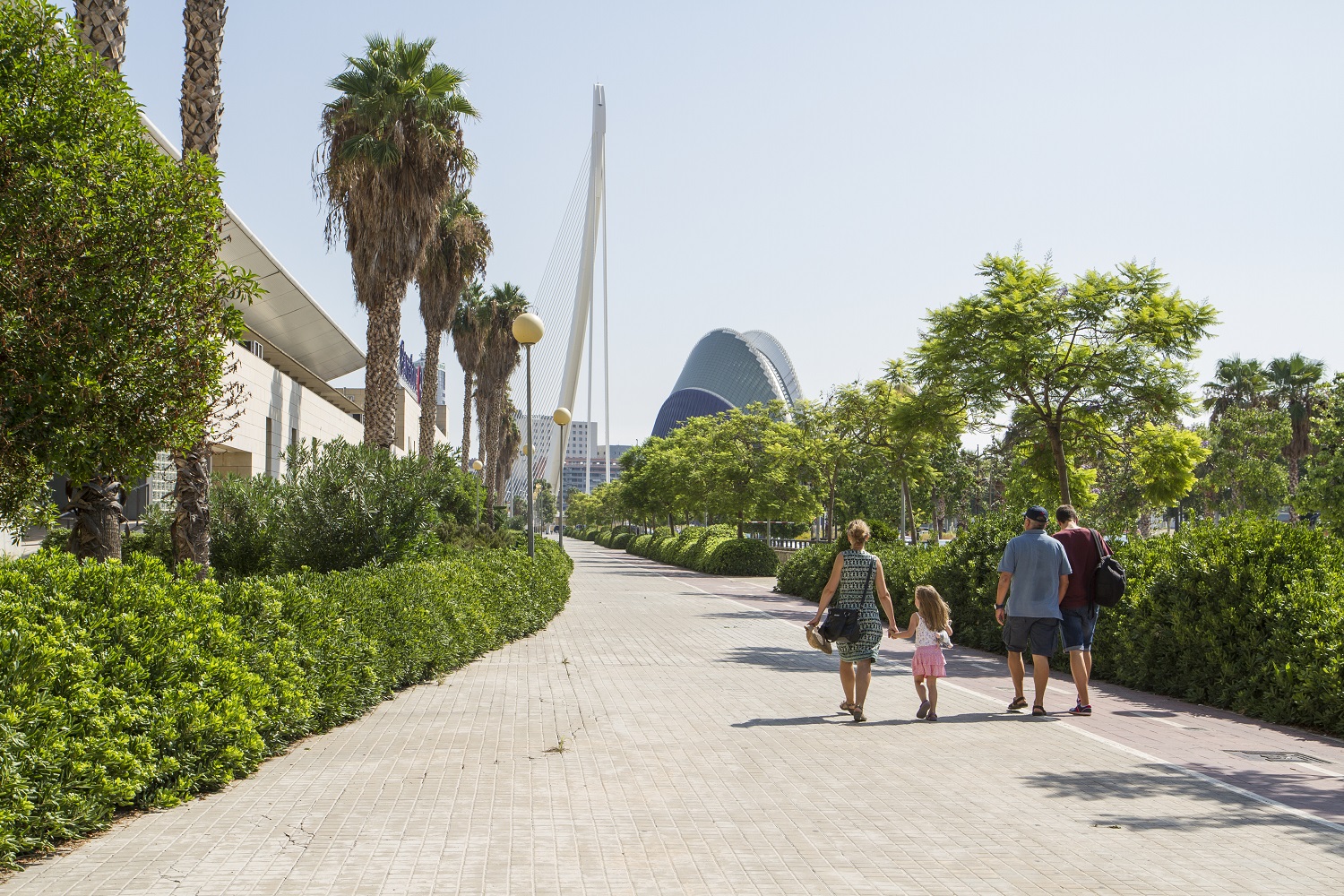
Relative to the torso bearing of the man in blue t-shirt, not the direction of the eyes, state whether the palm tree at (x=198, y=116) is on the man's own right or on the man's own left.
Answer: on the man's own left

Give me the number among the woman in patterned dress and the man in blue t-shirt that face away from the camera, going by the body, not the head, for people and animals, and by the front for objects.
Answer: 2

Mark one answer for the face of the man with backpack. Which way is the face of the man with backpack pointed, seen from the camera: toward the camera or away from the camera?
away from the camera

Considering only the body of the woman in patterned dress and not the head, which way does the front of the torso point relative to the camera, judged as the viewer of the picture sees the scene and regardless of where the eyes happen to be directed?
away from the camera

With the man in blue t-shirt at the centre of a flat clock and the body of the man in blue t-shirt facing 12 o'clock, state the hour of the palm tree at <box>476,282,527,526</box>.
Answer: The palm tree is roughly at 11 o'clock from the man in blue t-shirt.

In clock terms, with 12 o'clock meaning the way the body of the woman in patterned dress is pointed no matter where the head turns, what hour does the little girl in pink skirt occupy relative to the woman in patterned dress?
The little girl in pink skirt is roughly at 2 o'clock from the woman in patterned dress.

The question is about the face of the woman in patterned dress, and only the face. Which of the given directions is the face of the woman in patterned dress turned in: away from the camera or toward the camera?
away from the camera

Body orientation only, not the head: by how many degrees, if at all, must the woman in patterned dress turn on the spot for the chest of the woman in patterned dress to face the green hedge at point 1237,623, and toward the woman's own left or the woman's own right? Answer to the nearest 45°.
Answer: approximately 45° to the woman's own right

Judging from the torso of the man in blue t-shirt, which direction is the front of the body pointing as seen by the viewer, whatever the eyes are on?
away from the camera

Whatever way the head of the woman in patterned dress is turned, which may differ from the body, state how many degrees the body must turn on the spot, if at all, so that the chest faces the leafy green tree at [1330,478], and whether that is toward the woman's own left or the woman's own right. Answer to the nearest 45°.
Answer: approximately 45° to the woman's own right

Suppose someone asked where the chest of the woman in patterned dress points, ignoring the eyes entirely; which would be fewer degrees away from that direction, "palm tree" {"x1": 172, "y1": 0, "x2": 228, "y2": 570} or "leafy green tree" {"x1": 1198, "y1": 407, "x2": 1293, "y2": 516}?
the leafy green tree

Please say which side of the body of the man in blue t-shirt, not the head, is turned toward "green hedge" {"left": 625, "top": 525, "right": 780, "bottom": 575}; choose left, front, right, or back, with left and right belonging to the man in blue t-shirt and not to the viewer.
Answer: front

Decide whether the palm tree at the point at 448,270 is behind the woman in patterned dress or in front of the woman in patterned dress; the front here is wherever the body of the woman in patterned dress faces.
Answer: in front
